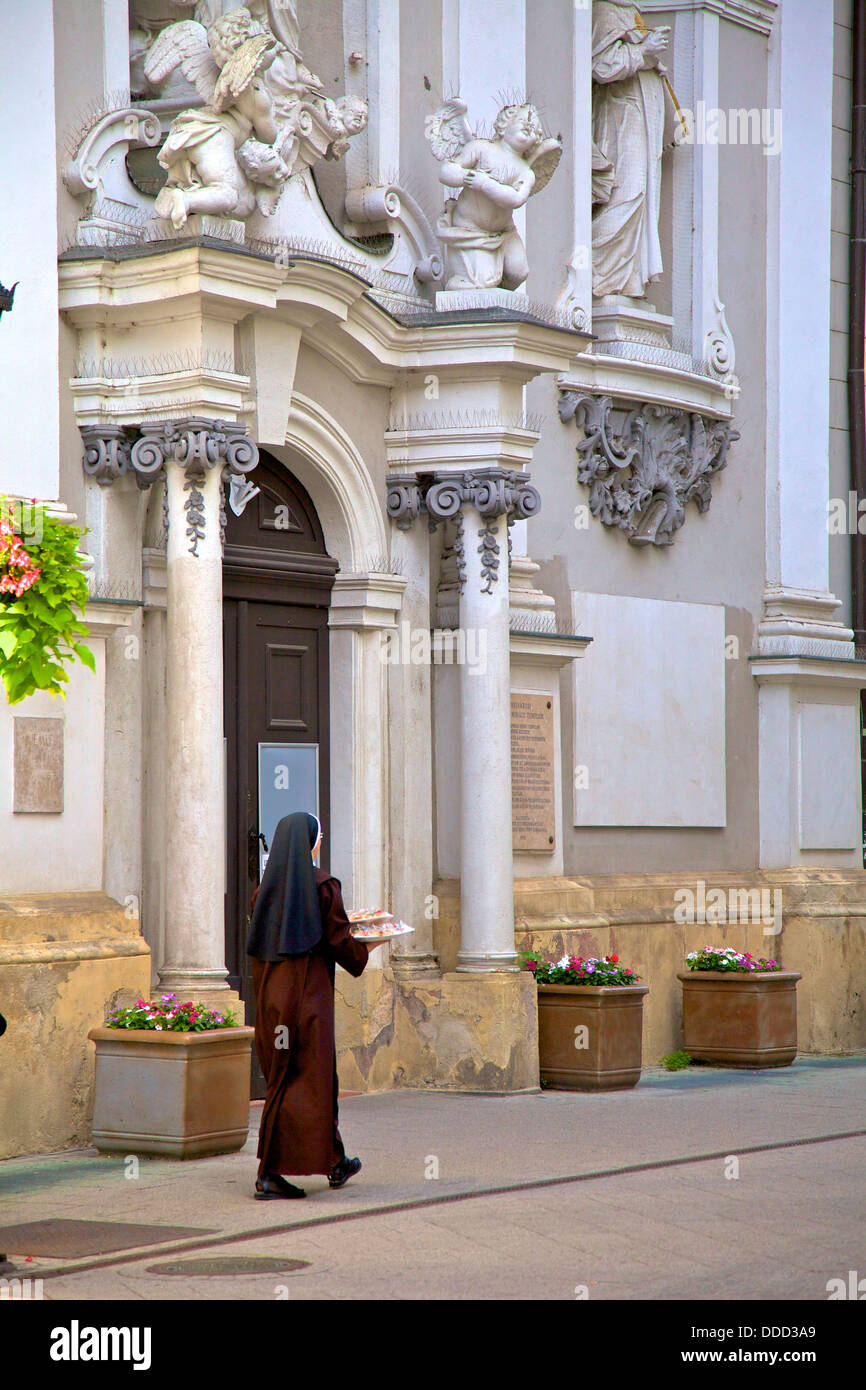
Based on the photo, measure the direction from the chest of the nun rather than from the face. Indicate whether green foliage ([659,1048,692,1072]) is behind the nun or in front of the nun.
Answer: in front

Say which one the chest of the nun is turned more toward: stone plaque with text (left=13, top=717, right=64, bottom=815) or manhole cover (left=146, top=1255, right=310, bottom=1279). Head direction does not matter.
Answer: the stone plaque with text

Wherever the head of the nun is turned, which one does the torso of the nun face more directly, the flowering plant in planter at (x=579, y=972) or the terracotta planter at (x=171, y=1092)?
the flowering plant in planter

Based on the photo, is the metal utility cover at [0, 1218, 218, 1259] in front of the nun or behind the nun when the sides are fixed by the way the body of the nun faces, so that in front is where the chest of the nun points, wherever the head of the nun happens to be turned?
behind

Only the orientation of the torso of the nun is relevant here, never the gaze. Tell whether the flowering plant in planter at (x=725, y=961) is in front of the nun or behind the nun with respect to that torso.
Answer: in front

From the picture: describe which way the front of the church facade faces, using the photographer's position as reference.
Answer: facing the viewer and to the right of the viewer

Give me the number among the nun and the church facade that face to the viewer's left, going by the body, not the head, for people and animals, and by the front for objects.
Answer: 0

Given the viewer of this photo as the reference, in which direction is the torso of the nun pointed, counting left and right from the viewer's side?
facing away from the viewer and to the right of the viewer
